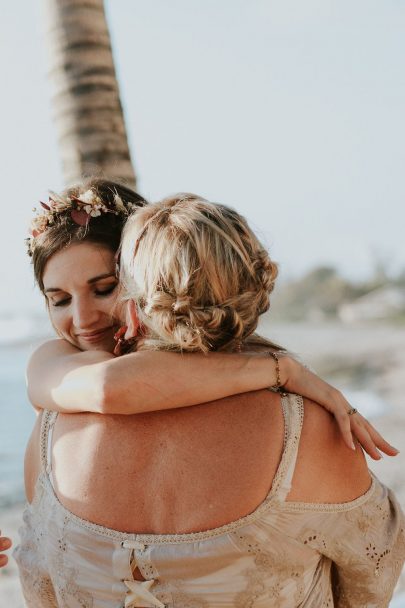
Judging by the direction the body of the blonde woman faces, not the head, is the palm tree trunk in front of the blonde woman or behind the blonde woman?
in front

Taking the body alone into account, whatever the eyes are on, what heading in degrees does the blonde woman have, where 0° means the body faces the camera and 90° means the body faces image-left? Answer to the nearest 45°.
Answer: approximately 180°
